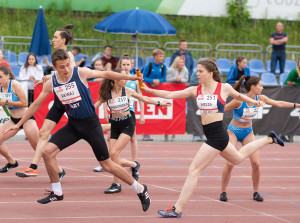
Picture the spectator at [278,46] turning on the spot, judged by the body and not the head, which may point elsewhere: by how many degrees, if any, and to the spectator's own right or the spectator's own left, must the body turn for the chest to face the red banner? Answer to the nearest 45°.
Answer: approximately 45° to the spectator's own right

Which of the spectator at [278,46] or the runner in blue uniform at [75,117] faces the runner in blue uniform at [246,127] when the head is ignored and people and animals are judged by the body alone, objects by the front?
the spectator

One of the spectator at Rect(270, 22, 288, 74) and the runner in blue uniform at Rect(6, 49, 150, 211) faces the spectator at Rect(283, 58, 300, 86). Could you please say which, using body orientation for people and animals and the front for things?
the spectator at Rect(270, 22, 288, 74)

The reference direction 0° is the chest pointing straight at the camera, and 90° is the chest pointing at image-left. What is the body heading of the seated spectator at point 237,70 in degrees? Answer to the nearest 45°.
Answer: approximately 315°

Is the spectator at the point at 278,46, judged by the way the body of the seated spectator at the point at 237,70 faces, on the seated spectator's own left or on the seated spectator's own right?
on the seated spectator's own left

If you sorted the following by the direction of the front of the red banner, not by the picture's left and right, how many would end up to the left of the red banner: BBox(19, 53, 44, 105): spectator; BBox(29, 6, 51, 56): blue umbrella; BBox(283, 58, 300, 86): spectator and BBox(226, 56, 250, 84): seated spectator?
2

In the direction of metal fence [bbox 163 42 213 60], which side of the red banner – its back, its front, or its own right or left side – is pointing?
back
